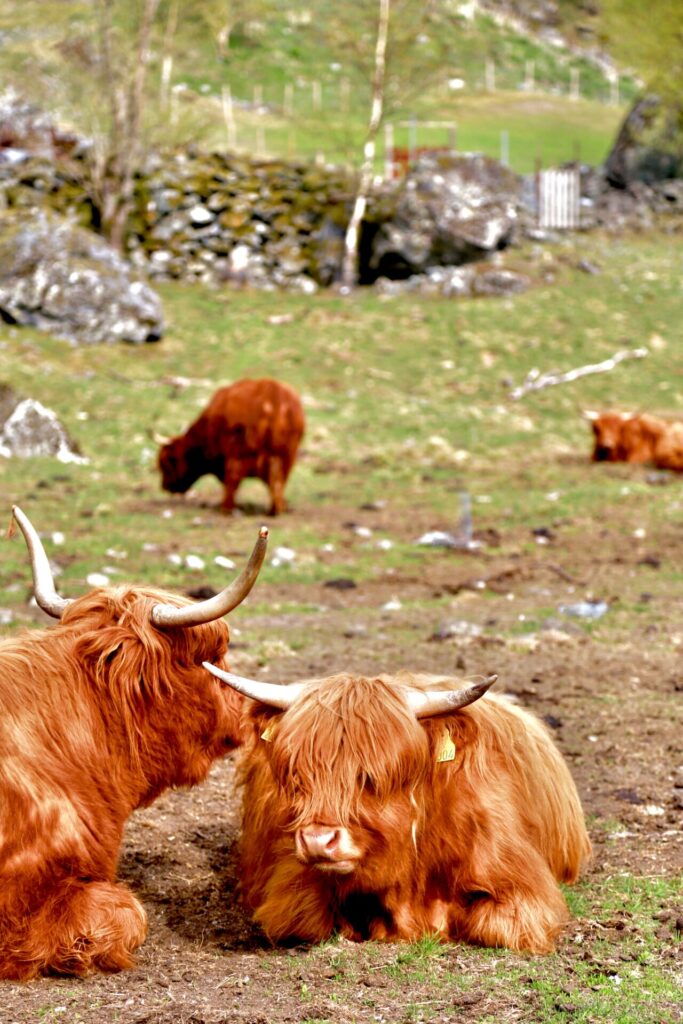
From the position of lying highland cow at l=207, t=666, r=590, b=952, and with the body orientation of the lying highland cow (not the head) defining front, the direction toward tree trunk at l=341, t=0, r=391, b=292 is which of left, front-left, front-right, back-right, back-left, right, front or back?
back-right

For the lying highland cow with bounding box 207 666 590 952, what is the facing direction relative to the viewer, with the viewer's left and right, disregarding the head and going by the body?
facing the viewer and to the left of the viewer

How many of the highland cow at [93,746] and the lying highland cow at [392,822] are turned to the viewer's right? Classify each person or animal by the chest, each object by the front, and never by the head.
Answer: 1

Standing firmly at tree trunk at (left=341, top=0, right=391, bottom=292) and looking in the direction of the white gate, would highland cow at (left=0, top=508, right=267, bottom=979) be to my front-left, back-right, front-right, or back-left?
back-right

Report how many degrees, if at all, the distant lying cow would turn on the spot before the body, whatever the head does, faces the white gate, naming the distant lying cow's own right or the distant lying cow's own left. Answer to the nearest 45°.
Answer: approximately 135° to the distant lying cow's own right

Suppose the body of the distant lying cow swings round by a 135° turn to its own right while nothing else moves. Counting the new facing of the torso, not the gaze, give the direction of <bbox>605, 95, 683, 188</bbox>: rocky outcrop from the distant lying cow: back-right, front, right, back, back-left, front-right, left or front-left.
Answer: front

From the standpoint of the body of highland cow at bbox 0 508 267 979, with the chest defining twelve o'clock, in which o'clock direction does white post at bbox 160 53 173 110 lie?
The white post is roughly at 9 o'clock from the highland cow.

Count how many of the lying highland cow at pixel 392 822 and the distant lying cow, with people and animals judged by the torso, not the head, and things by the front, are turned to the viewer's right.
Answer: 0

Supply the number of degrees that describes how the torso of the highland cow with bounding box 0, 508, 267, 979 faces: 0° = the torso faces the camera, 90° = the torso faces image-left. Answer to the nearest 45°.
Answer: approximately 270°

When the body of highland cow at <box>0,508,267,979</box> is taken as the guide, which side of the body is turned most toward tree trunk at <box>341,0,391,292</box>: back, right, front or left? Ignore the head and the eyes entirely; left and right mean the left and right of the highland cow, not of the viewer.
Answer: left

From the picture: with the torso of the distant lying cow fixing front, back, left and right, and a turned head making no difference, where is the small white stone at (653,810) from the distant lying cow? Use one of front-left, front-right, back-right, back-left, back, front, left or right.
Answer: front-left

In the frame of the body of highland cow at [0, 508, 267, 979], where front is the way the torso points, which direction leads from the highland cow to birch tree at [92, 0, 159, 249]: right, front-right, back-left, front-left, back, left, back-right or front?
left

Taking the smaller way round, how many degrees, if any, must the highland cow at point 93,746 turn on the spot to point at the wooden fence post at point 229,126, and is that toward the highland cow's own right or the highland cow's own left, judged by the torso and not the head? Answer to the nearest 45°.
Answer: approximately 90° to the highland cow's own left
